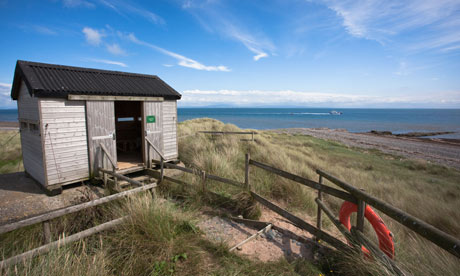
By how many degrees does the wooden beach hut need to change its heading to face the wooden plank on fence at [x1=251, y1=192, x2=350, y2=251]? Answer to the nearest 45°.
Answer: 0° — it already faces it

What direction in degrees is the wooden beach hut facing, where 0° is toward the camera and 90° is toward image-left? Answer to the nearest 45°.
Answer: approximately 315°
